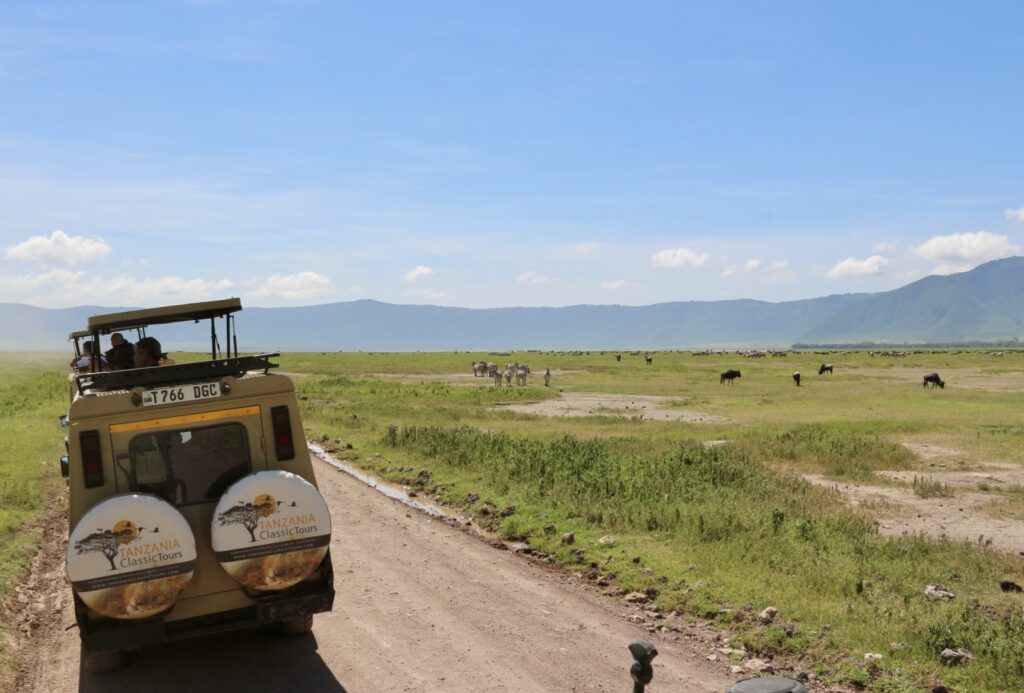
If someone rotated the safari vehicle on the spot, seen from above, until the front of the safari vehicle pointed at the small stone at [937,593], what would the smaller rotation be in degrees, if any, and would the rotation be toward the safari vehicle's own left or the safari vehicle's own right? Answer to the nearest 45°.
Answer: approximately 90° to the safari vehicle's own right

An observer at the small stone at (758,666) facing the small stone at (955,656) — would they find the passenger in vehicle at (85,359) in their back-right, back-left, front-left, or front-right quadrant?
back-left

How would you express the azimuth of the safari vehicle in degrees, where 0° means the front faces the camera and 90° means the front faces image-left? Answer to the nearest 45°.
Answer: approximately 180°

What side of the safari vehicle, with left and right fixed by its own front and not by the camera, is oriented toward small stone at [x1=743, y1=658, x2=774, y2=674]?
right
